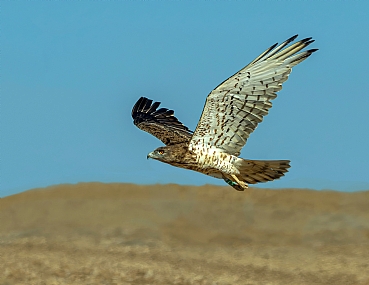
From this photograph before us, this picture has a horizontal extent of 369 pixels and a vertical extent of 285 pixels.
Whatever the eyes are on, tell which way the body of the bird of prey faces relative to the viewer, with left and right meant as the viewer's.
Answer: facing to the left of the viewer
